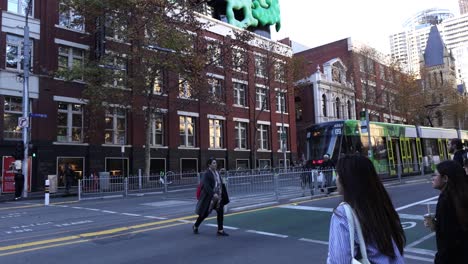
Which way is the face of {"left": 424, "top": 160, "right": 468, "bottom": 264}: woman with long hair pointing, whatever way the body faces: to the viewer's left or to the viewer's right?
to the viewer's left

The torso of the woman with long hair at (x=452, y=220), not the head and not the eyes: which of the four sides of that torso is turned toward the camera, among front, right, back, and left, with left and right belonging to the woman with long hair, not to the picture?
left

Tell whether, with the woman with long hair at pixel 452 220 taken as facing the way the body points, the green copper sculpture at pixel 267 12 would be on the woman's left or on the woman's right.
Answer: on the woman's right

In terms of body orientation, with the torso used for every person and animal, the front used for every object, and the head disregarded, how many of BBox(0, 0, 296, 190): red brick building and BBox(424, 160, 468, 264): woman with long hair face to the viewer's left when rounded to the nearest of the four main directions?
1

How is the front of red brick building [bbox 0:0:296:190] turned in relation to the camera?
facing the viewer and to the right of the viewer

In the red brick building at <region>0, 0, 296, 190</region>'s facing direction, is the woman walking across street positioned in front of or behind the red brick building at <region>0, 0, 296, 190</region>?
in front

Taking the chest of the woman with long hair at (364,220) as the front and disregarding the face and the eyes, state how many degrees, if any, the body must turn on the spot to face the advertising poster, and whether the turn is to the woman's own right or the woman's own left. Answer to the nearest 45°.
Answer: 0° — they already face it

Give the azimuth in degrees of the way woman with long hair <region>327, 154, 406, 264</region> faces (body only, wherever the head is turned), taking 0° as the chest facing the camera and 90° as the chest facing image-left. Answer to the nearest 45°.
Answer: approximately 135°

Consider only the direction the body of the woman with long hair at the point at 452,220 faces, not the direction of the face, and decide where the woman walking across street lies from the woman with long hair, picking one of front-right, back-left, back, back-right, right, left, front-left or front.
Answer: front-right

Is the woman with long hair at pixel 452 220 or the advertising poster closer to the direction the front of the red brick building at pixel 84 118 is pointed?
the woman with long hair
